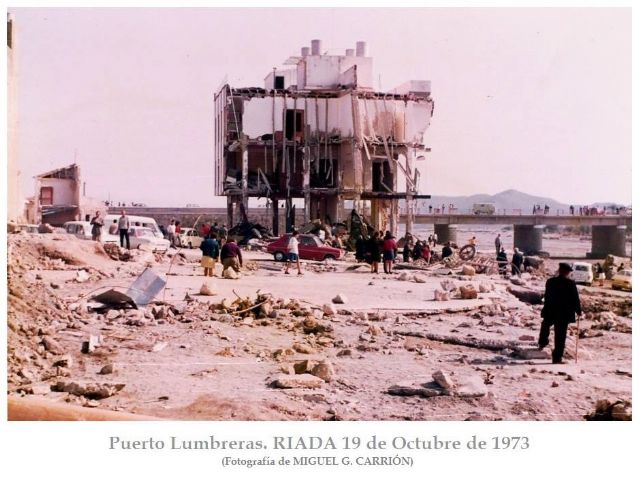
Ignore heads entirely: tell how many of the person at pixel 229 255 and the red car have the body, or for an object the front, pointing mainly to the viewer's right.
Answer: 1

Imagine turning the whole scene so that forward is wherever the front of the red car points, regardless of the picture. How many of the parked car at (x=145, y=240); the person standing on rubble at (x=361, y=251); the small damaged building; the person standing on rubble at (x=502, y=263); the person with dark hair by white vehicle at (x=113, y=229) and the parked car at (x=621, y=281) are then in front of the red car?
3

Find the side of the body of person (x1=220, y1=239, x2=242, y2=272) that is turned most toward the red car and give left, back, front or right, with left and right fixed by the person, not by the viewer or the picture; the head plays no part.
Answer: front

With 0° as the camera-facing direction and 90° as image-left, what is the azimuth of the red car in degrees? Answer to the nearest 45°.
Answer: approximately 270°

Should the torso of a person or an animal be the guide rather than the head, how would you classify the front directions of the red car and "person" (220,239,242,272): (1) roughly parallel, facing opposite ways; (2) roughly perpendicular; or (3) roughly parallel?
roughly perpendicular

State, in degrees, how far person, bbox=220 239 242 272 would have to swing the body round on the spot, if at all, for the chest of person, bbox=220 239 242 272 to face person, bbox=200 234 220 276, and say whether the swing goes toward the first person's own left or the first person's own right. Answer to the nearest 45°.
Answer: approximately 135° to the first person's own left

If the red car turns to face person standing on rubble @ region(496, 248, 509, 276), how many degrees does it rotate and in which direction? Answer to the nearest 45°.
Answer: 0° — it already faces them

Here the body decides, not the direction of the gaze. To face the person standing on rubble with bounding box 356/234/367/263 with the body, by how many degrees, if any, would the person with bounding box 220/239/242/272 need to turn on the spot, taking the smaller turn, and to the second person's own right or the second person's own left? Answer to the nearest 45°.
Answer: approximately 45° to the second person's own right

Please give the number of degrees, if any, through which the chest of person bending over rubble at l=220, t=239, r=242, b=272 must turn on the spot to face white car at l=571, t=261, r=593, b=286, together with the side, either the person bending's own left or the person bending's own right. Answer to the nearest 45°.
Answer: approximately 45° to the person bending's own right

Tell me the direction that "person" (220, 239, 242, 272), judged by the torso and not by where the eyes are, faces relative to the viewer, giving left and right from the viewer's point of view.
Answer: facing away from the viewer

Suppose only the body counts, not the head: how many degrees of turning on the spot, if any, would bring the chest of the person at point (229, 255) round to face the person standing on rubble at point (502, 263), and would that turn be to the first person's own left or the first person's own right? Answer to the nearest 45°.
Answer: approximately 45° to the first person's own right

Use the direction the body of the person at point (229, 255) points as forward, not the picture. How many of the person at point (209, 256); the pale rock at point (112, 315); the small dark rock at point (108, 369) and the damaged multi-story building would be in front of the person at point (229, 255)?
1

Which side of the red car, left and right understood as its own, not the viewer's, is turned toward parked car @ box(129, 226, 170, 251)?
back
